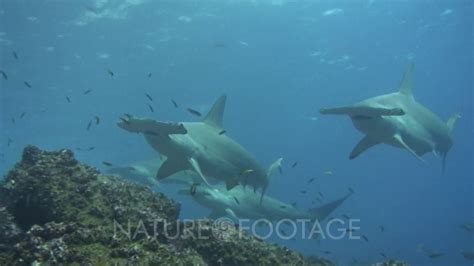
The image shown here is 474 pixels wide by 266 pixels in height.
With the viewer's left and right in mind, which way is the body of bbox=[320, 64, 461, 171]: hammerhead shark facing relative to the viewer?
facing the viewer and to the left of the viewer

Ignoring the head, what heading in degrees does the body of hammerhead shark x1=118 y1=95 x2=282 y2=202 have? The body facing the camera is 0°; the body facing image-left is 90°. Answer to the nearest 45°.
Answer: approximately 45°

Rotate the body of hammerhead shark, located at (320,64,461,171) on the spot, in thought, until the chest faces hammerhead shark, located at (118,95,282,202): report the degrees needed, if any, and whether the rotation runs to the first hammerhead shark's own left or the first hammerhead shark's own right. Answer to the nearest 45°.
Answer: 0° — it already faces it

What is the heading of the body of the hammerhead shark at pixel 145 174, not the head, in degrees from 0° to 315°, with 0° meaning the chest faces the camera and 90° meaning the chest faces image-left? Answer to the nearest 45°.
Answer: approximately 90°

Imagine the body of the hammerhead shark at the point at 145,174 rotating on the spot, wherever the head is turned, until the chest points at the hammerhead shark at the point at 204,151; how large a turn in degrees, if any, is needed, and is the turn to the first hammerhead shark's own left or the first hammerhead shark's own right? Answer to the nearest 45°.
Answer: approximately 90° to the first hammerhead shark's own left

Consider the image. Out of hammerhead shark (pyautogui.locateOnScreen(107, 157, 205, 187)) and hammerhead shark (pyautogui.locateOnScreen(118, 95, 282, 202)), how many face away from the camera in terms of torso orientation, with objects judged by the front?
0

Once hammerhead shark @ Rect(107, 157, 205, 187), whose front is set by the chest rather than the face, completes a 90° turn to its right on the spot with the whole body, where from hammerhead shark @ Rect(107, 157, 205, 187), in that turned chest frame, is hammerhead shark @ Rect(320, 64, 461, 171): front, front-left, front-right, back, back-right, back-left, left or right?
back-right

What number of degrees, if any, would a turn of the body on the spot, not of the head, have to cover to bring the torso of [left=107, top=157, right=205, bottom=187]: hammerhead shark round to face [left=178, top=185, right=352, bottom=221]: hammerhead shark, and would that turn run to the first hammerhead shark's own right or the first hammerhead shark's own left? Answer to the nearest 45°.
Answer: approximately 135° to the first hammerhead shark's own left
